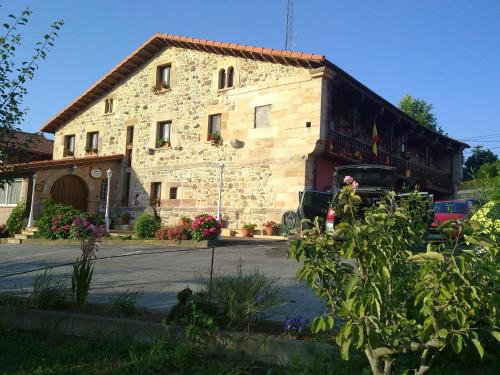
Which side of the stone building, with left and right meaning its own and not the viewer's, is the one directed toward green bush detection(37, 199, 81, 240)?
front

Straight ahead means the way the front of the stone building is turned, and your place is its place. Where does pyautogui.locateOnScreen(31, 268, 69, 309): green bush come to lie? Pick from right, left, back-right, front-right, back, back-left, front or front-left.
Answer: front-left

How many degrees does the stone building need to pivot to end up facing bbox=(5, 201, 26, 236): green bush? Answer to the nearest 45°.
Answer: approximately 45° to its right

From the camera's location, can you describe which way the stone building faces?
facing the viewer and to the left of the viewer

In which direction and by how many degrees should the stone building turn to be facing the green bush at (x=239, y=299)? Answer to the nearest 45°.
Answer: approximately 45° to its left

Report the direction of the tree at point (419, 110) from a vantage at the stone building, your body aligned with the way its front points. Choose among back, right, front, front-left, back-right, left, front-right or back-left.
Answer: back

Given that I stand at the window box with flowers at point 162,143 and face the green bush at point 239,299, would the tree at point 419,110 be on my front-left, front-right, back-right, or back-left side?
back-left

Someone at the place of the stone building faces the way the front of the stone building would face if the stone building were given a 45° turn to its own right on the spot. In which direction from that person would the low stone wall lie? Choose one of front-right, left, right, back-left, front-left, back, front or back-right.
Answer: left
